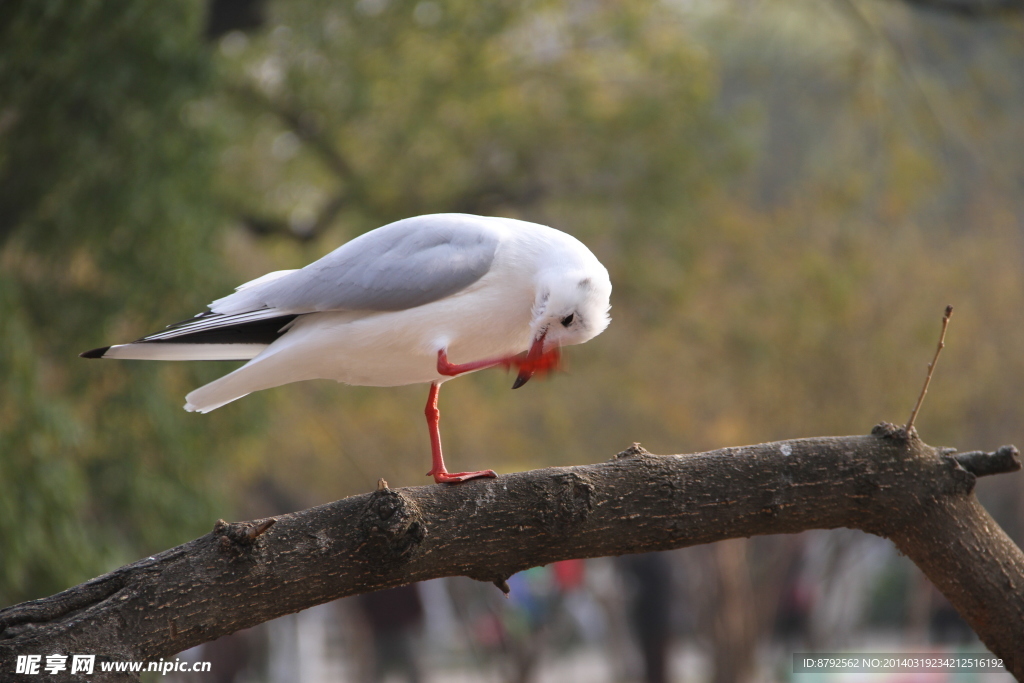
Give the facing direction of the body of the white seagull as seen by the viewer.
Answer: to the viewer's right
